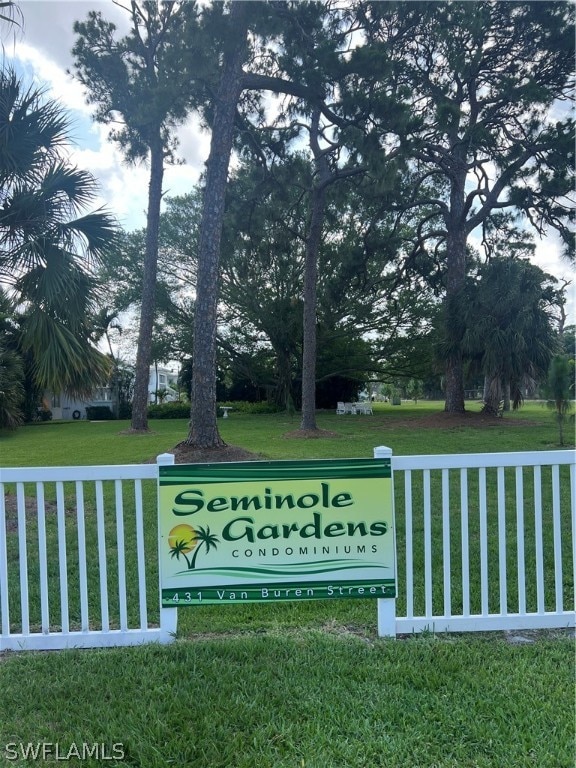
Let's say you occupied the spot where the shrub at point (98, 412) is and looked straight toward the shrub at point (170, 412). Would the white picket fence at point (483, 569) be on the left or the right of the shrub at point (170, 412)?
right

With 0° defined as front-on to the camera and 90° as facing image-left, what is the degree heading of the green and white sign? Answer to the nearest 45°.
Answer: approximately 0°

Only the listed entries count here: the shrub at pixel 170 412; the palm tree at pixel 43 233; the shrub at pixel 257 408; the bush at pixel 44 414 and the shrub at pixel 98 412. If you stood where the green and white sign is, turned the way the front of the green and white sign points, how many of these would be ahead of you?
0

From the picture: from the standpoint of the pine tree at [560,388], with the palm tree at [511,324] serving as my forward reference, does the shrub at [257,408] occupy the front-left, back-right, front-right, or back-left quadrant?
front-left

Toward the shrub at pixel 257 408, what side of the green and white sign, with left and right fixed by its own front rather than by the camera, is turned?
back

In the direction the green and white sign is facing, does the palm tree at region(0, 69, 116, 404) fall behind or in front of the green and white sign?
behind

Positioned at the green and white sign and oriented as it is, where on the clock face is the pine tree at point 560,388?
The pine tree is roughly at 7 o'clock from the green and white sign.

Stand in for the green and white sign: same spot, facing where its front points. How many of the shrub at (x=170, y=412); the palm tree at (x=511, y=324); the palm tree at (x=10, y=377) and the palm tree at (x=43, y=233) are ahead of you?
0

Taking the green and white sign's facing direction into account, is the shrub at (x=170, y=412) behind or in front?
behind

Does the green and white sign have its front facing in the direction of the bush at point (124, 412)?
no

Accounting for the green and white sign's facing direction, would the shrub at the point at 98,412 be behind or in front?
behind

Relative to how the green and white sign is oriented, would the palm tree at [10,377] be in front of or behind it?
behind

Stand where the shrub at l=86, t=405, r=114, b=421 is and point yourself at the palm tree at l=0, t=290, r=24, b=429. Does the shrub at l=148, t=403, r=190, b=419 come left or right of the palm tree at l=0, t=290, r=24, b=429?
left
